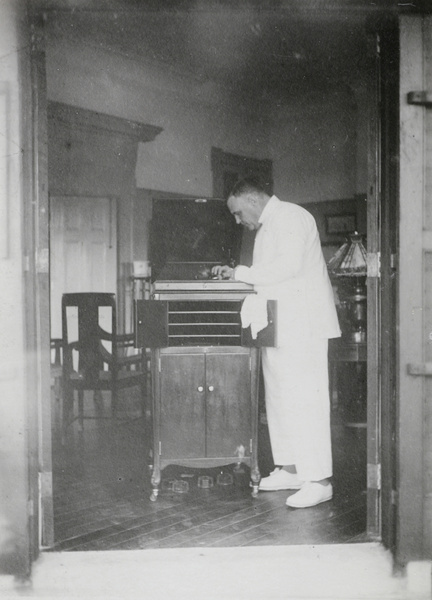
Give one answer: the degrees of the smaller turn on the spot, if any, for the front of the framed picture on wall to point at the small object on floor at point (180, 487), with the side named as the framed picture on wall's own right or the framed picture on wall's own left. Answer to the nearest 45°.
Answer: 0° — it already faces it

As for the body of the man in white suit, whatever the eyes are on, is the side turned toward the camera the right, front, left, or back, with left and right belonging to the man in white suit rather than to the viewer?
left

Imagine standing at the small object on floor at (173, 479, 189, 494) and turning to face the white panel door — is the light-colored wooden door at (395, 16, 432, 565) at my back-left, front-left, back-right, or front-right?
back-right

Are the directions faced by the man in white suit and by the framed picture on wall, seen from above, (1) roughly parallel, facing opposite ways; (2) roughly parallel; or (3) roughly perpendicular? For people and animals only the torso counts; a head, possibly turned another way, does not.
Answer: roughly perpendicular

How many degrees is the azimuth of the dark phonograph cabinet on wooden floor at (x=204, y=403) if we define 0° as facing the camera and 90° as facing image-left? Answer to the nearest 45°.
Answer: approximately 0°

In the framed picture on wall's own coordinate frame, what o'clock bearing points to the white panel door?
The white panel door is roughly at 2 o'clock from the framed picture on wall.

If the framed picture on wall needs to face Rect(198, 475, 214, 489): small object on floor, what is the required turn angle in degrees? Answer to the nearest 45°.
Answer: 0° — it already faces it

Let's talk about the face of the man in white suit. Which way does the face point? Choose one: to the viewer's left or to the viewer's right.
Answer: to the viewer's left
